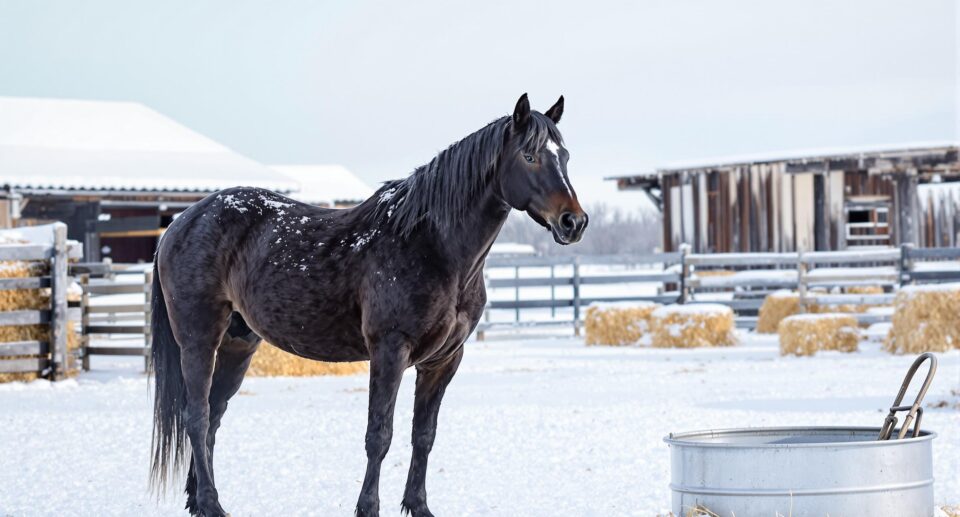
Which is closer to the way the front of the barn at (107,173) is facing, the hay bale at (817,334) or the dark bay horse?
the dark bay horse

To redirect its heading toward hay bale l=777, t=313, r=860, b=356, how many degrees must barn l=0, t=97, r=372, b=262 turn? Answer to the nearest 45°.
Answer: approximately 45° to its left

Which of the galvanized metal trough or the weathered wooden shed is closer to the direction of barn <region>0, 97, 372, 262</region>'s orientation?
the galvanized metal trough

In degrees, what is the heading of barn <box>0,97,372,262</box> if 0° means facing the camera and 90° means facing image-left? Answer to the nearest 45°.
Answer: approximately 0°

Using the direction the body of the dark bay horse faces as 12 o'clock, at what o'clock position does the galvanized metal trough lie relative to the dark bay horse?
The galvanized metal trough is roughly at 1 o'clock from the dark bay horse.

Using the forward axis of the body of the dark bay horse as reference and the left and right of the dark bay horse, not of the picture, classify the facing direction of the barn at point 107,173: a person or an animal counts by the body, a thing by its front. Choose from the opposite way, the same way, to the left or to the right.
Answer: to the right

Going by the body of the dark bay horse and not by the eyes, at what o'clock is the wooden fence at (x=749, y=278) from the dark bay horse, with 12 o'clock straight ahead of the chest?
The wooden fence is roughly at 10 o'clock from the dark bay horse.

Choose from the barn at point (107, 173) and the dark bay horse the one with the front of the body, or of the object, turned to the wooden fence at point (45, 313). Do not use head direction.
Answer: the barn

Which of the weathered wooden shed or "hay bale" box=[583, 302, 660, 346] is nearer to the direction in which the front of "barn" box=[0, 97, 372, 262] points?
the hay bale

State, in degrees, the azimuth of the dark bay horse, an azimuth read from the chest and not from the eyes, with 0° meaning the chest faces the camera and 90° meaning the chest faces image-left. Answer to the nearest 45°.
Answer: approximately 270°
